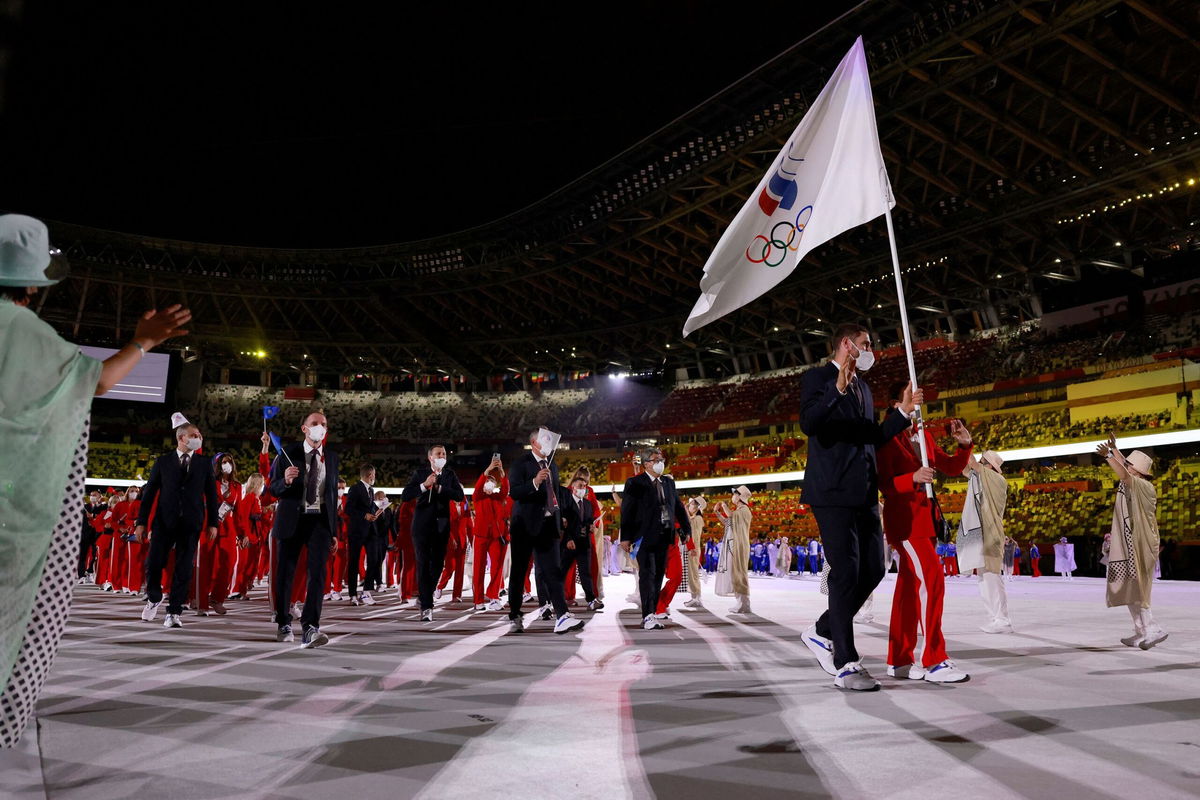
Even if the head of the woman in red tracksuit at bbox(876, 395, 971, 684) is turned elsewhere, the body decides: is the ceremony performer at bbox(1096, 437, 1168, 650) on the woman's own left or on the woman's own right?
on the woman's own left

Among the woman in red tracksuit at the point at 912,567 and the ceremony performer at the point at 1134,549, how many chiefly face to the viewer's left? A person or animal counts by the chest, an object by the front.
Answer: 1

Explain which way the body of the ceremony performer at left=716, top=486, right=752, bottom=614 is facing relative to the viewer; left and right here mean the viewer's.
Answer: facing to the left of the viewer

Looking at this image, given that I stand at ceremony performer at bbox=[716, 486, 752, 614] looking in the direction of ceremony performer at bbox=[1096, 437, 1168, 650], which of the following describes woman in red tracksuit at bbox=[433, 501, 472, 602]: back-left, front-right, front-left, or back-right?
back-right

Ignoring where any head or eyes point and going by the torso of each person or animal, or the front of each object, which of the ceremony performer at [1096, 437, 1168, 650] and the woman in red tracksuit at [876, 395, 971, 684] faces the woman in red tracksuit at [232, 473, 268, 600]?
the ceremony performer

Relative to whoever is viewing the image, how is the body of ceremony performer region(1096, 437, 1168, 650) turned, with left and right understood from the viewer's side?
facing to the left of the viewer

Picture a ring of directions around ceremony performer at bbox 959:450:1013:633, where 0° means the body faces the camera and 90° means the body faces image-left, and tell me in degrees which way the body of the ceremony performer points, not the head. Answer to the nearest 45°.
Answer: approximately 90°
